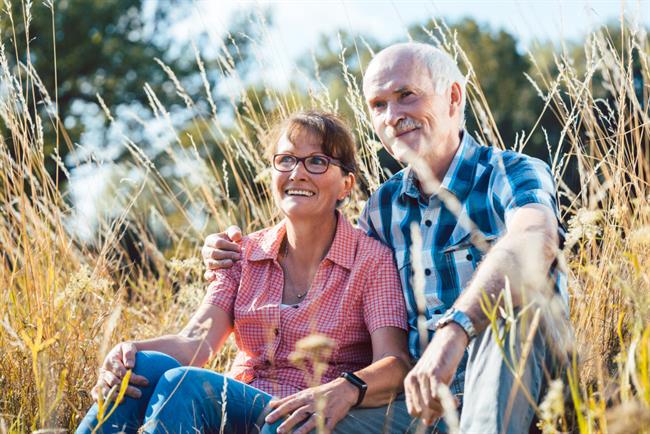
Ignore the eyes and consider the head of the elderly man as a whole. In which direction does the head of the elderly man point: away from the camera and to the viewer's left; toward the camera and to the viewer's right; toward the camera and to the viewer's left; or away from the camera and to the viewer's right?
toward the camera and to the viewer's left

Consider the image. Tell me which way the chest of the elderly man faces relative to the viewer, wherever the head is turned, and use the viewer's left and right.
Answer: facing the viewer and to the left of the viewer

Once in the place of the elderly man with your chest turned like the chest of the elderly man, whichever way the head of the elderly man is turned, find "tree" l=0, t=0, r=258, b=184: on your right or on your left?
on your right

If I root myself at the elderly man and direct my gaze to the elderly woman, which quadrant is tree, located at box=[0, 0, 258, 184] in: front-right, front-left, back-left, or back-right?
front-right
